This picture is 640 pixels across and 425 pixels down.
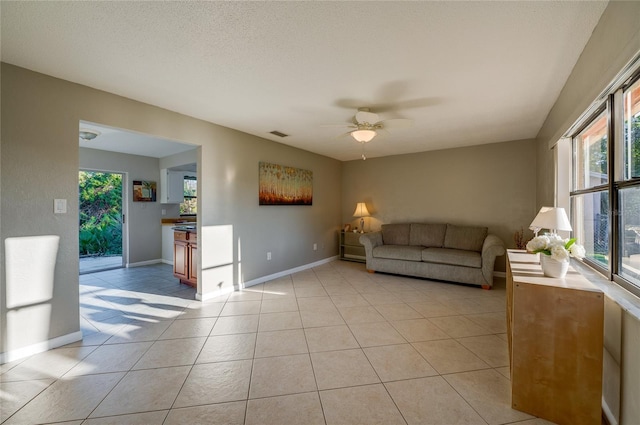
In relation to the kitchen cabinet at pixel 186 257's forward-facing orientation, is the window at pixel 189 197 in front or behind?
behind

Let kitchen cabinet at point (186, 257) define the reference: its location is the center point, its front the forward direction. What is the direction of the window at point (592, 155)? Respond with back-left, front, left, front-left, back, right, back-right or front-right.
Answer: left

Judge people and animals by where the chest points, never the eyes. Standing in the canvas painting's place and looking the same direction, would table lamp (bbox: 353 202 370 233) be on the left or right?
on its left

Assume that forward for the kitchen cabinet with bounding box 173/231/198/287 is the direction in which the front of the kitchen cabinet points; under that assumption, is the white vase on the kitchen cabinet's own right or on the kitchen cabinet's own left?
on the kitchen cabinet's own left

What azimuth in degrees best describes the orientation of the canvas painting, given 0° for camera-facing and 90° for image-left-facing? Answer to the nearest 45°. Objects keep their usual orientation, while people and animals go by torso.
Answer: approximately 315°

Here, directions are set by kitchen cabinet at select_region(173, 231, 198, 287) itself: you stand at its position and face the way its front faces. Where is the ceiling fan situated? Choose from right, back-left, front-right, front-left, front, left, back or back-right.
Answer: left

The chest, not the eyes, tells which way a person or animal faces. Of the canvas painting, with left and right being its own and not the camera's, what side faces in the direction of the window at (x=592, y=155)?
front

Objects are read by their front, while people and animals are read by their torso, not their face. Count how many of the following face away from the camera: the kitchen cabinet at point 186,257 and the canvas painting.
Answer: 0

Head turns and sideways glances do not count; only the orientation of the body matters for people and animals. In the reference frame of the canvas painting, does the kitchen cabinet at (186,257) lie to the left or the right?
on its right
